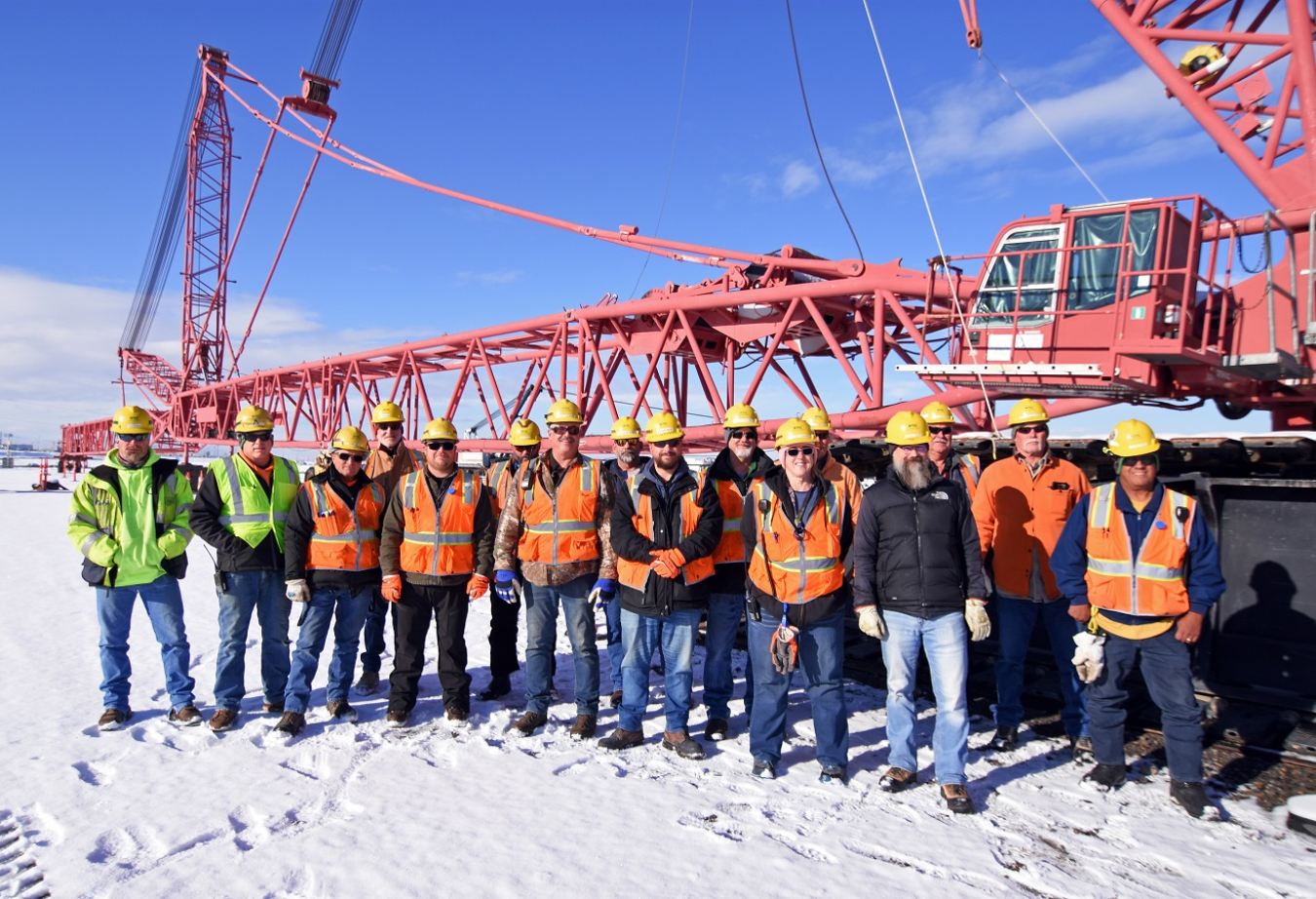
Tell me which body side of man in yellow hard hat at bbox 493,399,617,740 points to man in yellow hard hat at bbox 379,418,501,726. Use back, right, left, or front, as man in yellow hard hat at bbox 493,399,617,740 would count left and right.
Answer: right

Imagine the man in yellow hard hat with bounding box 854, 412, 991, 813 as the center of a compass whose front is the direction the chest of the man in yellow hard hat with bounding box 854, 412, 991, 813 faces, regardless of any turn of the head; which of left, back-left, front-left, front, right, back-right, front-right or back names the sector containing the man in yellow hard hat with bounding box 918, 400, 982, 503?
back

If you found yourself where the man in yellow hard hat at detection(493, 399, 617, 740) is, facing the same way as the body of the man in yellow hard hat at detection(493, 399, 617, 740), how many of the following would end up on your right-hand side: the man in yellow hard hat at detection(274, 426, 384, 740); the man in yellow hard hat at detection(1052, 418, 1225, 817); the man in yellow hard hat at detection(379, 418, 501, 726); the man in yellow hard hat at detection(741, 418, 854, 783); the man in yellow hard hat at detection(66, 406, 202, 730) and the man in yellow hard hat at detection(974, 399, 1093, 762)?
3

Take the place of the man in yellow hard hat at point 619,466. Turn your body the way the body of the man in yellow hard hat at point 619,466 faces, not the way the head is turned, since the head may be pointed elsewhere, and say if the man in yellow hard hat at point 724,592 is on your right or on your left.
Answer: on your left

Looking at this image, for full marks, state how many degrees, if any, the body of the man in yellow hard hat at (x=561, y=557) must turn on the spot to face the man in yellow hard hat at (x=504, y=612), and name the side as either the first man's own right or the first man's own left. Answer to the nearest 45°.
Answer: approximately 135° to the first man's own right

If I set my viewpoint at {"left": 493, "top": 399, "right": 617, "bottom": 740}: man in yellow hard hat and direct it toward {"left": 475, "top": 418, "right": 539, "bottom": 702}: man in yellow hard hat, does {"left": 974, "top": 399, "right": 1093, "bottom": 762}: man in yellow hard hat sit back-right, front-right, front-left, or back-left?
back-right

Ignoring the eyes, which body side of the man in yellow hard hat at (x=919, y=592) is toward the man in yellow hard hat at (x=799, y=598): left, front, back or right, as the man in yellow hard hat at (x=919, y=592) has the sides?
right

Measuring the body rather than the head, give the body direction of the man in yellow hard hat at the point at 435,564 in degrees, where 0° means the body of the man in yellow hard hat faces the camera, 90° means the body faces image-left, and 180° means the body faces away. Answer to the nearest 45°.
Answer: approximately 0°

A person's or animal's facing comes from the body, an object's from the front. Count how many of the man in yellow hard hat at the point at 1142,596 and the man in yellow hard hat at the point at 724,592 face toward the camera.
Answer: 2
